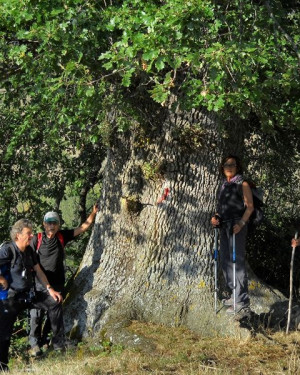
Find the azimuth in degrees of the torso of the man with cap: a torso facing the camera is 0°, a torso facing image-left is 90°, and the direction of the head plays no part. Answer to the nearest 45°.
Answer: approximately 0°

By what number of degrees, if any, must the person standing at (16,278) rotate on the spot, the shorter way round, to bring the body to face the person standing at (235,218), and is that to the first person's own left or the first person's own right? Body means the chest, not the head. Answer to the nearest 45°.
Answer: approximately 45° to the first person's own left

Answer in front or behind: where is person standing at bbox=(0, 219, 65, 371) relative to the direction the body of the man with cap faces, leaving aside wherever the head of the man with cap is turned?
in front

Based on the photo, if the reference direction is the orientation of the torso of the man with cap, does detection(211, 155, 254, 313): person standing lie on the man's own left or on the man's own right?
on the man's own left

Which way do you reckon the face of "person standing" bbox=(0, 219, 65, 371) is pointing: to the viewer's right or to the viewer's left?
to the viewer's right

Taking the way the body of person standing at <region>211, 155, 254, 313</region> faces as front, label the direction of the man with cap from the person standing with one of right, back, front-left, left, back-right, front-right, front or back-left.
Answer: front-right

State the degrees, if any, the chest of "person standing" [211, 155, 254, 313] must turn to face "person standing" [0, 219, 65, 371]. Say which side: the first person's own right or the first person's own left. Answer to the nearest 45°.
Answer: approximately 45° to the first person's own right

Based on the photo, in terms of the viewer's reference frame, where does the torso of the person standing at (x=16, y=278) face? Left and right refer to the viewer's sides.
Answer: facing the viewer and to the right of the viewer

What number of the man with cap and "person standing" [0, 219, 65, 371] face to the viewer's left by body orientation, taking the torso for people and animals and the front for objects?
0
